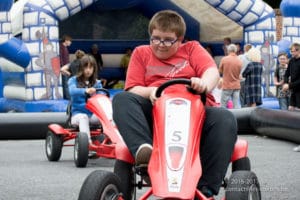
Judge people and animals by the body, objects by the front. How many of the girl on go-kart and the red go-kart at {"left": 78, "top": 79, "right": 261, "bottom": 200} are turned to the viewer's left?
0

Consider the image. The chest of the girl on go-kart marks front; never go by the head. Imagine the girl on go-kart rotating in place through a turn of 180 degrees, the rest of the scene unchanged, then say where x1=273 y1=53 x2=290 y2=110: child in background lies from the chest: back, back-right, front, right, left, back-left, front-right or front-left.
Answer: right

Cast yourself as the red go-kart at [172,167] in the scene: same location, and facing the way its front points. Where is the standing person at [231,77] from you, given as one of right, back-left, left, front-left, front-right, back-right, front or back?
back

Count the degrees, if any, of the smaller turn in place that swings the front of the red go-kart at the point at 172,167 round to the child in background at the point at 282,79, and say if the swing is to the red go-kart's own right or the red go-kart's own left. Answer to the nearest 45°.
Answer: approximately 180°

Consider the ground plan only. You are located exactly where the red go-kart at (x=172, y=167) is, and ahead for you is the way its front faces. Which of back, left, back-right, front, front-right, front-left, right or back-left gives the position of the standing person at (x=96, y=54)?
back

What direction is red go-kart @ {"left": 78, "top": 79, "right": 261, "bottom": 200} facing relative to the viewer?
toward the camera

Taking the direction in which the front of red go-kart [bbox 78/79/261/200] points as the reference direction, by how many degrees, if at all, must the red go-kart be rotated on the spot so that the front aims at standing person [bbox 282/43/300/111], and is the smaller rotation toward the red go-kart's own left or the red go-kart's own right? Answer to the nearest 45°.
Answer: approximately 180°

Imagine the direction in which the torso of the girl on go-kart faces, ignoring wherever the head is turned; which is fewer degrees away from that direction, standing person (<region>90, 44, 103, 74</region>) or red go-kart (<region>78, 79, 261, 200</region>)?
the red go-kart

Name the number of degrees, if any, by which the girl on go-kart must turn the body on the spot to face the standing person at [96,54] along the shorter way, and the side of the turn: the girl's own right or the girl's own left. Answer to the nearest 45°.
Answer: approximately 135° to the girl's own left
